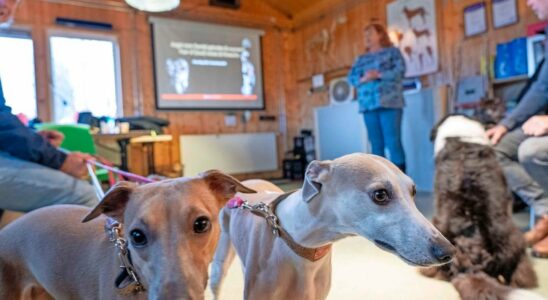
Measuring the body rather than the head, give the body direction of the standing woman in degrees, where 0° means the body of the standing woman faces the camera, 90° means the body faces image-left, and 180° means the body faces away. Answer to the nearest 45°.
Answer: approximately 45°

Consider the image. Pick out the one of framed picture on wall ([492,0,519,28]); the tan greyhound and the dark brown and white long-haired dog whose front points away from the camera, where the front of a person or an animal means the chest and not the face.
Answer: the dark brown and white long-haired dog

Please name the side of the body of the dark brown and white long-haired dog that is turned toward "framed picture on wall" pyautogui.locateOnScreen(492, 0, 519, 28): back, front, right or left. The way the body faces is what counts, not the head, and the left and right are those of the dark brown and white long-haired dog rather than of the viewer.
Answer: front

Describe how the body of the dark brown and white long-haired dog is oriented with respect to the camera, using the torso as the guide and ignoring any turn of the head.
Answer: away from the camera

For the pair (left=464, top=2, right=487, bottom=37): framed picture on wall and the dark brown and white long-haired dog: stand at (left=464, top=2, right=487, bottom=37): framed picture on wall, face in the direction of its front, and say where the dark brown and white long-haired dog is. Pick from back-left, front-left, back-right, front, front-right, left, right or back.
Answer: front-left

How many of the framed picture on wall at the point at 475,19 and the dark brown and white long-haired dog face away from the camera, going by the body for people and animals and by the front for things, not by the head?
1

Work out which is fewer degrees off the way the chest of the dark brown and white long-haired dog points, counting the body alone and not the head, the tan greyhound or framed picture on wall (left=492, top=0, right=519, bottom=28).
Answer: the framed picture on wall

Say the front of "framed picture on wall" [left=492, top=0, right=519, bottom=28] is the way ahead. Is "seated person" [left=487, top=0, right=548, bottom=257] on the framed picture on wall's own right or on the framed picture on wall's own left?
on the framed picture on wall's own left

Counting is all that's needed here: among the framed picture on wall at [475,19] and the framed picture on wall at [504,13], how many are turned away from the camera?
0
